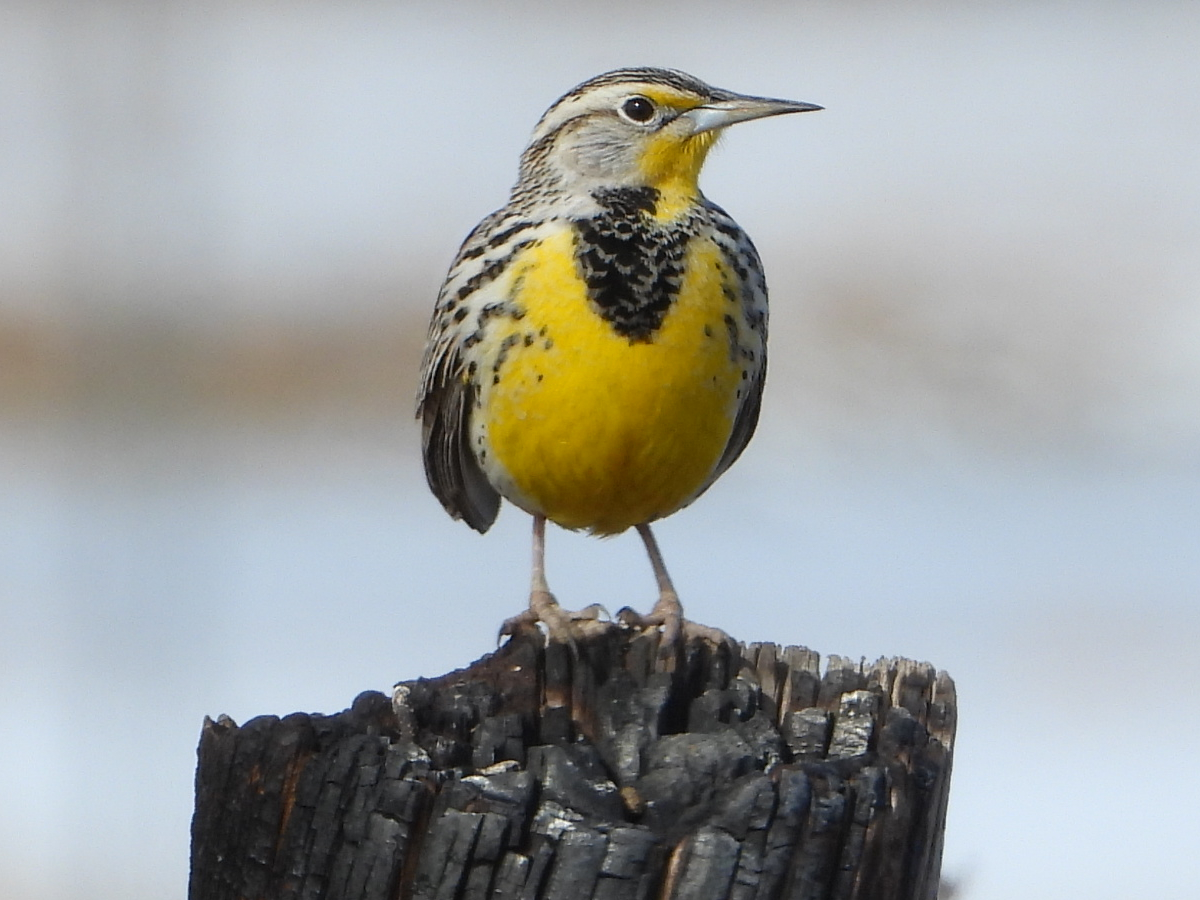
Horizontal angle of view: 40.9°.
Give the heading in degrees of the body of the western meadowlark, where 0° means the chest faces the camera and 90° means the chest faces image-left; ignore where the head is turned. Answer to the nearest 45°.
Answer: approximately 0°
